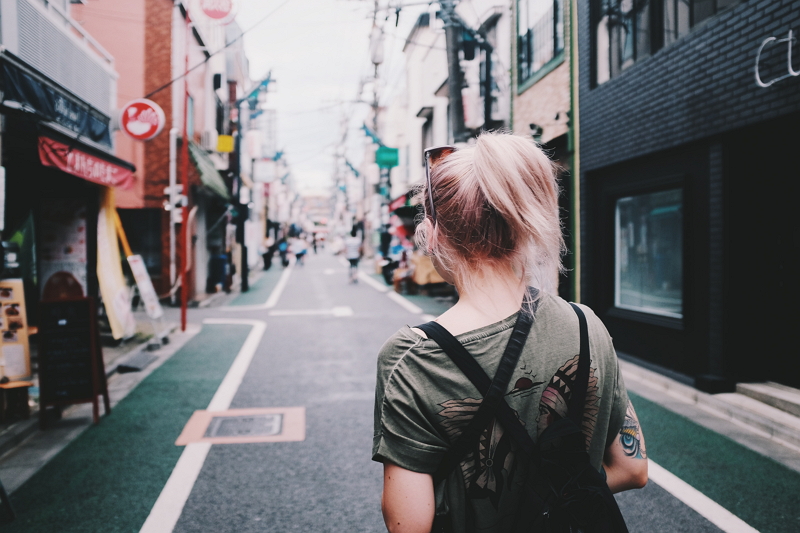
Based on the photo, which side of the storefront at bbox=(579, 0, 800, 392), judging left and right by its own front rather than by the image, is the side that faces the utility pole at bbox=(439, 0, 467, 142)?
right

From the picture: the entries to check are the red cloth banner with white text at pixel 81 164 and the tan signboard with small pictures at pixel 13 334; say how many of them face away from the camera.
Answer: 0

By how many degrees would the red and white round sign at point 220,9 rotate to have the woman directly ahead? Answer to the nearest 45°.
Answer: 0° — it already faces them

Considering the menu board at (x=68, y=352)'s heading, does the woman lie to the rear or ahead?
ahead

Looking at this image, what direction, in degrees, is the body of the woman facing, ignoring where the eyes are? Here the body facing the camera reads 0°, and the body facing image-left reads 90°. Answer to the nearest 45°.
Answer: approximately 180°

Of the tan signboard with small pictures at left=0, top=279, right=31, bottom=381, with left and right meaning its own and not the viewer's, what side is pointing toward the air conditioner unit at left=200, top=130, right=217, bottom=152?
back

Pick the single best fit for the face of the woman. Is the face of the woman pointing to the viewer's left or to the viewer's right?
to the viewer's left

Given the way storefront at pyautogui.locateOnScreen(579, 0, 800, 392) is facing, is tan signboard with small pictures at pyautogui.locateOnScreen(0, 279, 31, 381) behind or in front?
in front

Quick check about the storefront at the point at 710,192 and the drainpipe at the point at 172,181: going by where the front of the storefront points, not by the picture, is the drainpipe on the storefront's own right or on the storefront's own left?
on the storefront's own right
